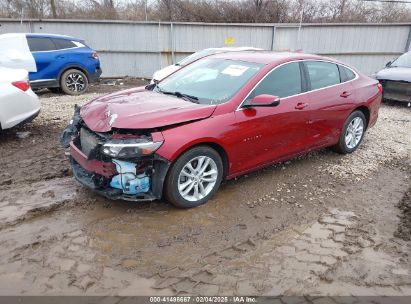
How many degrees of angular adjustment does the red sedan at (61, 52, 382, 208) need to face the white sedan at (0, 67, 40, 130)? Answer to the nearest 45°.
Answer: approximately 90° to its right

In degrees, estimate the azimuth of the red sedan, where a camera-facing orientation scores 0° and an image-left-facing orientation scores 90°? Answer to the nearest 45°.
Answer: approximately 45°

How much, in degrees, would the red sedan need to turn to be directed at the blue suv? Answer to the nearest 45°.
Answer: approximately 90° to its right
